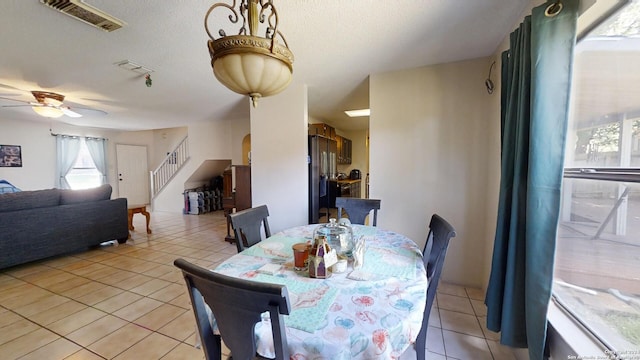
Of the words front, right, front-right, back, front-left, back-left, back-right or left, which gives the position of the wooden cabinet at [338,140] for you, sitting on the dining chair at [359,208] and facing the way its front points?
back

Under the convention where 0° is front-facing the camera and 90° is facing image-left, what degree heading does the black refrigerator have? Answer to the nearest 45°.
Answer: approximately 315°

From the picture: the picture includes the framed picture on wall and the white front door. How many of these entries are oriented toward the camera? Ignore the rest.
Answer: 2

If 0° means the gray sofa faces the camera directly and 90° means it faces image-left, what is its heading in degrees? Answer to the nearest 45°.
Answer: approximately 135°

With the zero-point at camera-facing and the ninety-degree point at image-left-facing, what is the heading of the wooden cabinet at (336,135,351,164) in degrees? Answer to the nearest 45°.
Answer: approximately 315°

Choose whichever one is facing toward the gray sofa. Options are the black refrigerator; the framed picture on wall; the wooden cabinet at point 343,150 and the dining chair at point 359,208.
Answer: the framed picture on wall

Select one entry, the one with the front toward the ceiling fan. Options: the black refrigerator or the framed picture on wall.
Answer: the framed picture on wall

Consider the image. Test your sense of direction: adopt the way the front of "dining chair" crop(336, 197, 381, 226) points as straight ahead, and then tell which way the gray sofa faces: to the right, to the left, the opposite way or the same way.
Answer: to the right

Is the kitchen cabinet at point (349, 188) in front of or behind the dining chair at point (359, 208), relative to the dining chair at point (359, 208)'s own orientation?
behind

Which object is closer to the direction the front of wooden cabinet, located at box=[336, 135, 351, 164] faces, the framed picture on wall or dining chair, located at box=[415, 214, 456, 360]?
the dining chair

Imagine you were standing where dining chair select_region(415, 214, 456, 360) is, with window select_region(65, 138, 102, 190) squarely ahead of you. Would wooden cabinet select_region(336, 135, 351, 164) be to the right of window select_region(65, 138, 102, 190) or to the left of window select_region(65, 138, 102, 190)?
right

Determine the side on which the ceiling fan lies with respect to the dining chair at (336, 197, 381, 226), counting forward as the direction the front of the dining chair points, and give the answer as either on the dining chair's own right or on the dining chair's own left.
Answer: on the dining chair's own right

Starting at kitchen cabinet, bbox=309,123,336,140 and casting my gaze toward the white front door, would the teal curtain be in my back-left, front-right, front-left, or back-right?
back-left

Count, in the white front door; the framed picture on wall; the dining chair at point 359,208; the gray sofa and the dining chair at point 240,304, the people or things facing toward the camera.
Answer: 3

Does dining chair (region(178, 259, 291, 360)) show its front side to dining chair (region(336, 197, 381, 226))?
yes
